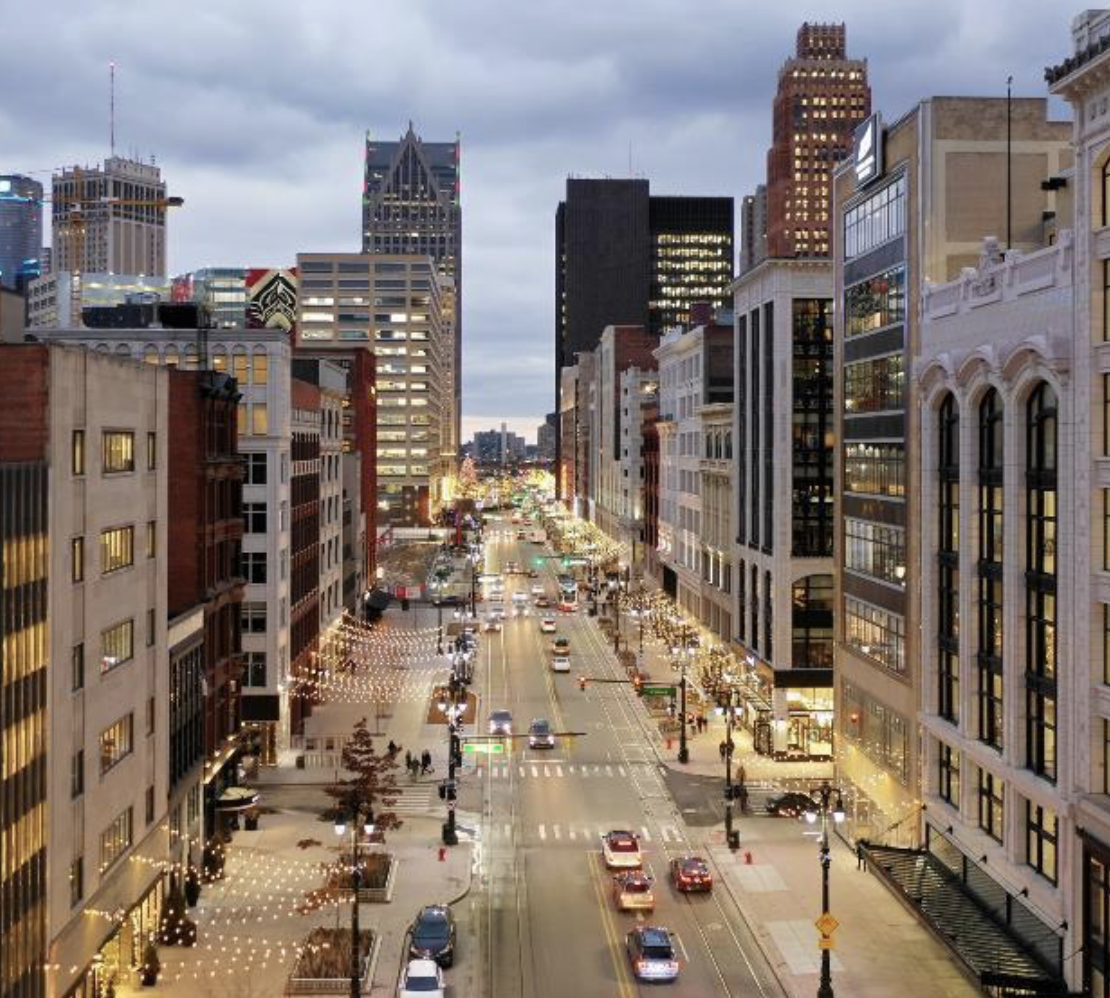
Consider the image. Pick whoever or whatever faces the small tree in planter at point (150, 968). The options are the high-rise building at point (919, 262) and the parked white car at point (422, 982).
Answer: the high-rise building

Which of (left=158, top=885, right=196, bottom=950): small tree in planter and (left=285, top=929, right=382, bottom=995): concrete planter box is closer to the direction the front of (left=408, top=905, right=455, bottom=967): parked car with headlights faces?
the concrete planter box

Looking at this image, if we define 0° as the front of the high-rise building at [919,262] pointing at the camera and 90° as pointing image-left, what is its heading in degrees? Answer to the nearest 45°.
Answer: approximately 45°

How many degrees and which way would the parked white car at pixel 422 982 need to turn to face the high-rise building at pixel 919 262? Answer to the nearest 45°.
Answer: approximately 135° to its left

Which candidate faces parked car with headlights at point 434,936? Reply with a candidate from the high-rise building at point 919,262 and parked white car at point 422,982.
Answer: the high-rise building

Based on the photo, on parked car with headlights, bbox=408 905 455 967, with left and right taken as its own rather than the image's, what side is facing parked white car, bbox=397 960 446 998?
front

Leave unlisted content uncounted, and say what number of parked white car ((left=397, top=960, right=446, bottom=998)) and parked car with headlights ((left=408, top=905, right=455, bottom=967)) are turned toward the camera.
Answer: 2

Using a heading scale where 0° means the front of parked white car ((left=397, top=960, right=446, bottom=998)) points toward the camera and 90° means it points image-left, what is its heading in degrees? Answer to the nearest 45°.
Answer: approximately 0°
